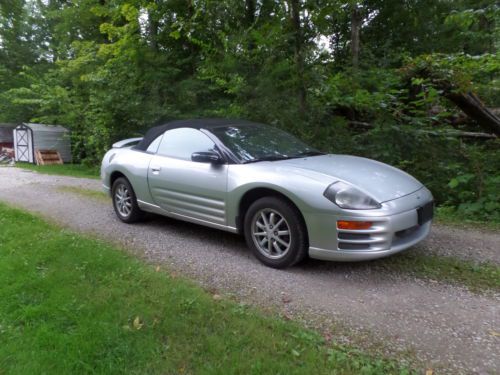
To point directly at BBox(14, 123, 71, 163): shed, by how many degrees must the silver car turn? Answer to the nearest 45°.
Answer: approximately 180°

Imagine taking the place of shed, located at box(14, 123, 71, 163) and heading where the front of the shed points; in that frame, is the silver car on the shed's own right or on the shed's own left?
on the shed's own left

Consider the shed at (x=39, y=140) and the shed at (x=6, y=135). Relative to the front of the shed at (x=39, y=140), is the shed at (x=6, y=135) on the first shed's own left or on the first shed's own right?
on the first shed's own right

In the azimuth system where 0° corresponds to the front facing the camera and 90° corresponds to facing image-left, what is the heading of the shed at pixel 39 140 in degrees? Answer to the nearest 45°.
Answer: approximately 45°

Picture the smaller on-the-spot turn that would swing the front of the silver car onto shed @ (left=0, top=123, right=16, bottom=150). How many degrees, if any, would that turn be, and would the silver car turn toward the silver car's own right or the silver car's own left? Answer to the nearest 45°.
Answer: approximately 180°
